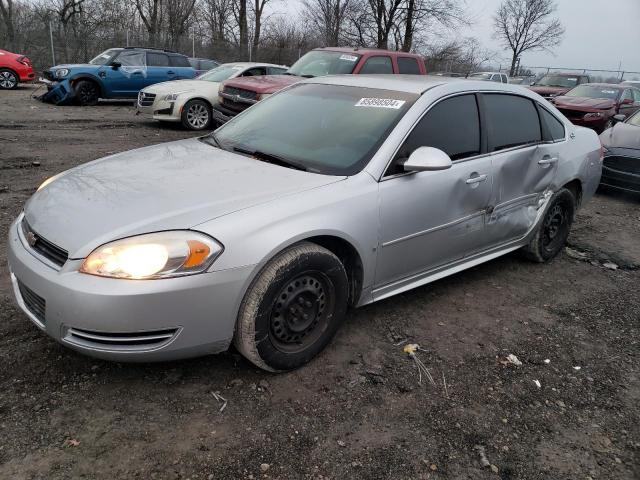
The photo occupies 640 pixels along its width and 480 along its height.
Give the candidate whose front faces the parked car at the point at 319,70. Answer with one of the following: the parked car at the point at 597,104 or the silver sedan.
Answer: the parked car at the point at 597,104

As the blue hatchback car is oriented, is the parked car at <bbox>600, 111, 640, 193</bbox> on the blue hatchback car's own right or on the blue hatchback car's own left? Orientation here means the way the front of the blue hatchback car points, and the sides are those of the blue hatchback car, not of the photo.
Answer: on the blue hatchback car's own left

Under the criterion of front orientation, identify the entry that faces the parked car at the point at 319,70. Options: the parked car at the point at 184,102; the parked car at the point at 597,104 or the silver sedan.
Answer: the parked car at the point at 597,104

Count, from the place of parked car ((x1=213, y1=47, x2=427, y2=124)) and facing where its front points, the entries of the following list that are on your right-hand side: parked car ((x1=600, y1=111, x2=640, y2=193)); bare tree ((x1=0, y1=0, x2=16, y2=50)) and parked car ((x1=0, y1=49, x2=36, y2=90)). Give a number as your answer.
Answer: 2

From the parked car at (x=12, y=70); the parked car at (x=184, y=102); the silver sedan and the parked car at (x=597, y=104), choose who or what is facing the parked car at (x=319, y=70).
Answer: the parked car at (x=597, y=104)

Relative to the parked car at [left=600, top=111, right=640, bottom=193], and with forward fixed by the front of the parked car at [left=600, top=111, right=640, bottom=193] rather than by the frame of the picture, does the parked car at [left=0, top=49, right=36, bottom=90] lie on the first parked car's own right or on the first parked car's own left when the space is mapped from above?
on the first parked car's own right

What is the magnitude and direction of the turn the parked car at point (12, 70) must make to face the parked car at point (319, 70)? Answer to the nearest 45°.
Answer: approximately 135° to its left

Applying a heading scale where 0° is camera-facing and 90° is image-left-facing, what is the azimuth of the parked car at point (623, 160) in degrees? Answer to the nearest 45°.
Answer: approximately 45°

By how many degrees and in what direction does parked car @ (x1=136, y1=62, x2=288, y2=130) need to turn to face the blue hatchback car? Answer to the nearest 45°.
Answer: approximately 90° to its right

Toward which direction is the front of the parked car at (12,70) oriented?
to the viewer's left
